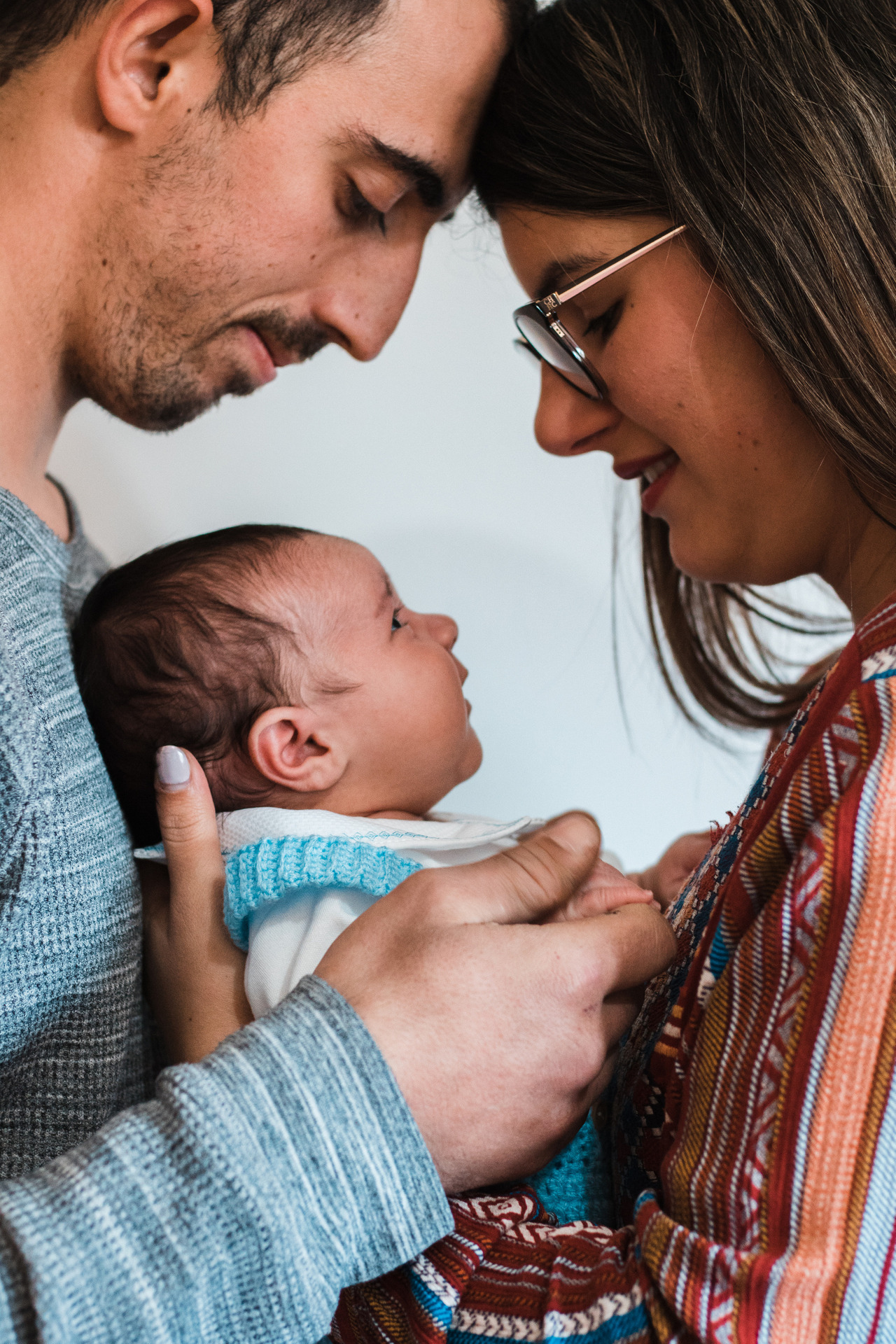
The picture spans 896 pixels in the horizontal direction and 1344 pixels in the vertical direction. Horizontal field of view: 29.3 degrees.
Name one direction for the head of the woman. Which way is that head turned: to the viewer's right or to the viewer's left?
to the viewer's left

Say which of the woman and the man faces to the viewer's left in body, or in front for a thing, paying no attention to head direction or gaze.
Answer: the woman

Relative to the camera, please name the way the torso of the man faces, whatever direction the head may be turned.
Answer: to the viewer's right

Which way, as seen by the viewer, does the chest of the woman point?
to the viewer's left

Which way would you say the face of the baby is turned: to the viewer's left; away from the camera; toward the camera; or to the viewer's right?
to the viewer's right

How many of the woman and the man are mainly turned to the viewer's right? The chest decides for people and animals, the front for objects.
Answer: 1

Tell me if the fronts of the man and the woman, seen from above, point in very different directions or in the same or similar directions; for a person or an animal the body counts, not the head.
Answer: very different directions

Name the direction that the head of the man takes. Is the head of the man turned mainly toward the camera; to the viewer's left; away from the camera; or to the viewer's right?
to the viewer's right
